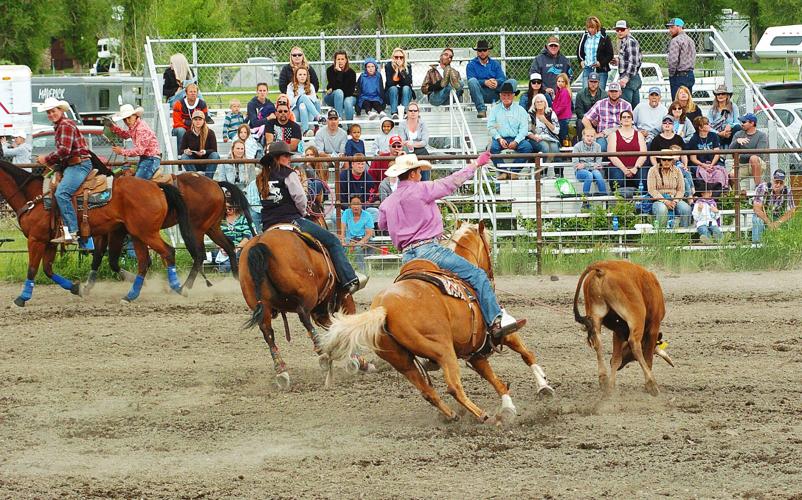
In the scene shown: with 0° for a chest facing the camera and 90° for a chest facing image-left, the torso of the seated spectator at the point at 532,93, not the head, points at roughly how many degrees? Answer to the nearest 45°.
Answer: approximately 0°

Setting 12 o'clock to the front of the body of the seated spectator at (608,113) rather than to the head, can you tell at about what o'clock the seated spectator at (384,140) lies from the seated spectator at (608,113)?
the seated spectator at (384,140) is roughly at 2 o'clock from the seated spectator at (608,113).

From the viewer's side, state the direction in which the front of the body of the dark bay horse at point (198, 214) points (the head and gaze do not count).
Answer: to the viewer's left

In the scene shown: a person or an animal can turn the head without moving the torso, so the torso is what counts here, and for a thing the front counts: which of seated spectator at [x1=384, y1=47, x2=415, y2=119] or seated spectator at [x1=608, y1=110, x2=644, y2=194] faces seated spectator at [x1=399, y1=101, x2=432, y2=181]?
seated spectator at [x1=384, y1=47, x2=415, y2=119]

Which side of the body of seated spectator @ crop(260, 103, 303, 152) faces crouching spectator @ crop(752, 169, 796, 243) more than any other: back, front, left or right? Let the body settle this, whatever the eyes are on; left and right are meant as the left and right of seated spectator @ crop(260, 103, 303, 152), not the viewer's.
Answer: left

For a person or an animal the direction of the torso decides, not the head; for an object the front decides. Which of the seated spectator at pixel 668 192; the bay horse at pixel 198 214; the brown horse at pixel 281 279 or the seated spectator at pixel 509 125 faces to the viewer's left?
the bay horse

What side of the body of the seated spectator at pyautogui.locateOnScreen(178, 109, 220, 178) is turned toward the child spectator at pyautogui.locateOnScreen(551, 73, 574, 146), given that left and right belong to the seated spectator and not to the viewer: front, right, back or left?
left

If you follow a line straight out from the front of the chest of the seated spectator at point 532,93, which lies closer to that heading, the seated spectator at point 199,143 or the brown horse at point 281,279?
the brown horse

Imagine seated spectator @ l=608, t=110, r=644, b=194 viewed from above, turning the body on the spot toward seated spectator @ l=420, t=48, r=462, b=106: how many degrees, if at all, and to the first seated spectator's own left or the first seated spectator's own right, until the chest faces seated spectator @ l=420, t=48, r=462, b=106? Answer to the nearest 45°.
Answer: approximately 135° to the first seated spectator's own right

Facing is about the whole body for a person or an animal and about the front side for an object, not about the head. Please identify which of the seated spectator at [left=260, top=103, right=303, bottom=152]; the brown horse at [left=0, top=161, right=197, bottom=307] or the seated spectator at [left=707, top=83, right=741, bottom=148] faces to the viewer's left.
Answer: the brown horse

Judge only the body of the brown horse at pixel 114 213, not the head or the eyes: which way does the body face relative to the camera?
to the viewer's left
